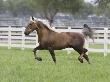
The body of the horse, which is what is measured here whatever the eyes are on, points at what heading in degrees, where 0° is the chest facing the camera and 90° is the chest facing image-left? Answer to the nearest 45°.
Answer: approximately 90°
